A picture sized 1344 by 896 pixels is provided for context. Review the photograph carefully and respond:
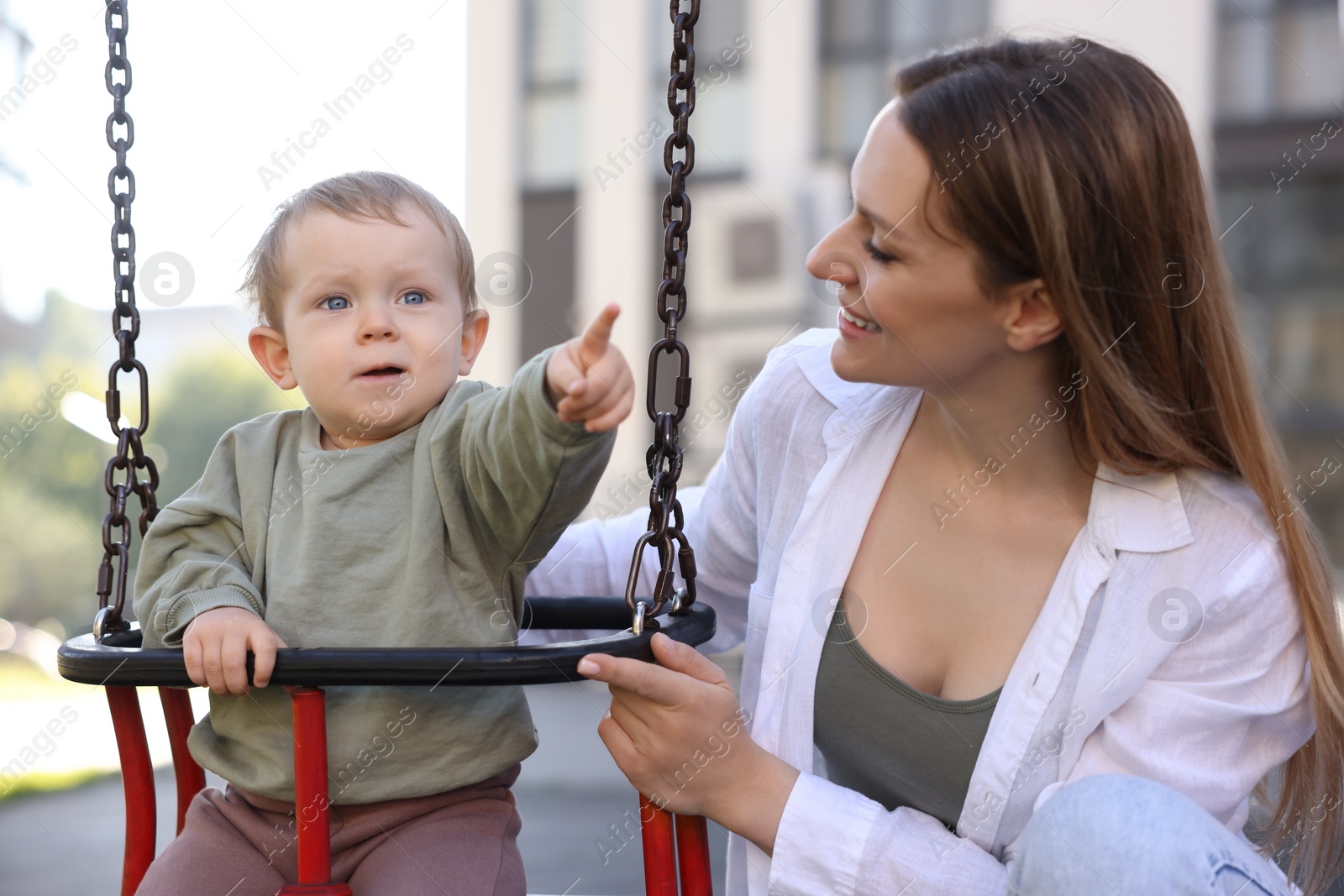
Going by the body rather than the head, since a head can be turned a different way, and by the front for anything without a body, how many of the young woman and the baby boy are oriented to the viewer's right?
0

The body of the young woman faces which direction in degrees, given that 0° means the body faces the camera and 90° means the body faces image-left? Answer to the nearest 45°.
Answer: approximately 45°

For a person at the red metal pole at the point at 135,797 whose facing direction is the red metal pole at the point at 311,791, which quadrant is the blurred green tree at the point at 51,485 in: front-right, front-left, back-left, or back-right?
back-left

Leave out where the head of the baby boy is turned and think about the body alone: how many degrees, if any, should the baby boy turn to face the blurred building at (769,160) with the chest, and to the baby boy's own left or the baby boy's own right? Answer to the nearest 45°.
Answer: approximately 180°

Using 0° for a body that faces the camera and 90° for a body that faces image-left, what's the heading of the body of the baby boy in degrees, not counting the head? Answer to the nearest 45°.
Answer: approximately 0°

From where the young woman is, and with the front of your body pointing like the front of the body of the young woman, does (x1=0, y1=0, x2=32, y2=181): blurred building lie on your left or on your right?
on your right

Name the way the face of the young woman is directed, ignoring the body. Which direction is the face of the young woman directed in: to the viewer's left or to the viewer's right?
to the viewer's left

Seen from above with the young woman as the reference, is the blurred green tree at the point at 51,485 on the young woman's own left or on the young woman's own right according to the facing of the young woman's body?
on the young woman's own right
